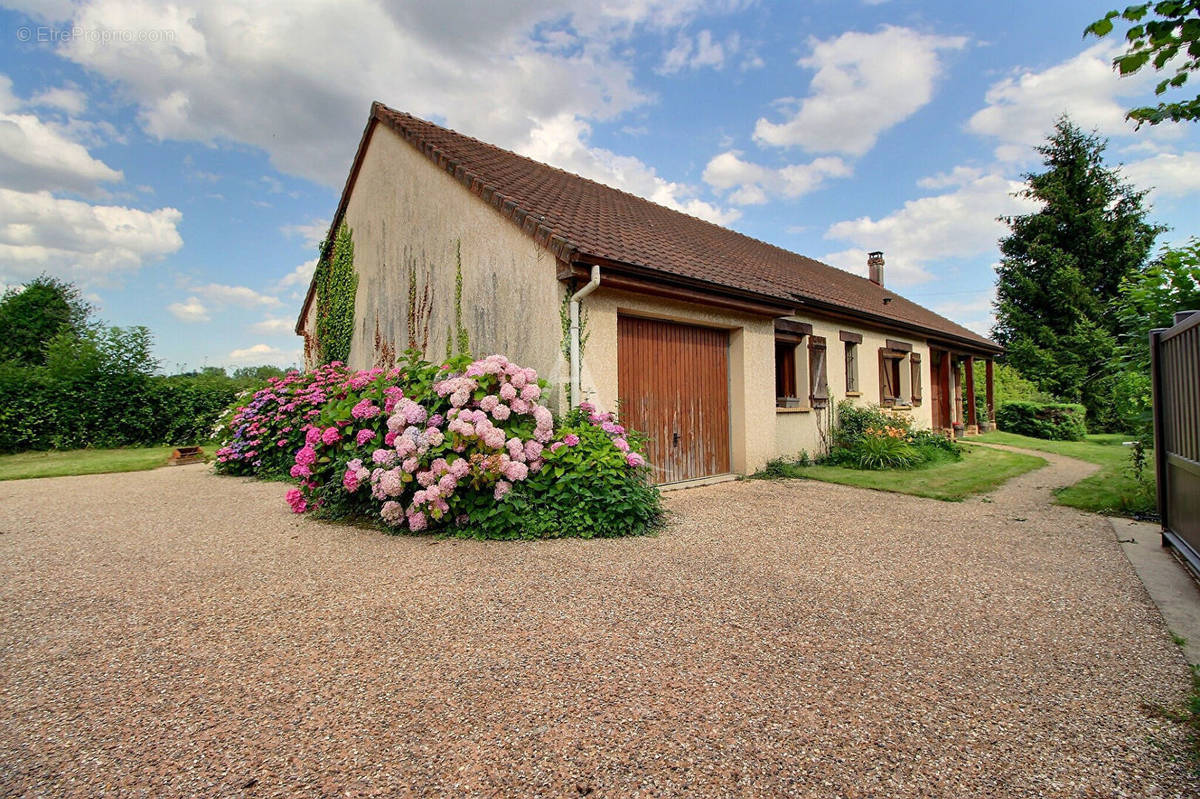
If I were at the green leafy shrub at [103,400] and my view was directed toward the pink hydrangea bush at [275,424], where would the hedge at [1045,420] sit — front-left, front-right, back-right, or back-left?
front-left

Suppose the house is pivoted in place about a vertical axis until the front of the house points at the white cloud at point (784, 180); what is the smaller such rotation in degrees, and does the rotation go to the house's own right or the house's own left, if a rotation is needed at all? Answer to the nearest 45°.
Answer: approximately 90° to the house's own left

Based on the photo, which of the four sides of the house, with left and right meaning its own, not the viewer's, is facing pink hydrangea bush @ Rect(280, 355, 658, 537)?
right

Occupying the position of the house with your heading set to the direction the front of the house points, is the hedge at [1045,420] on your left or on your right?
on your left

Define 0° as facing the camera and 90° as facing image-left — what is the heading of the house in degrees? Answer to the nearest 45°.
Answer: approximately 315°

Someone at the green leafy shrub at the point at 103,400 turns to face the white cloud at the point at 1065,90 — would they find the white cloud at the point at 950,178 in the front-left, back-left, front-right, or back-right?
front-left

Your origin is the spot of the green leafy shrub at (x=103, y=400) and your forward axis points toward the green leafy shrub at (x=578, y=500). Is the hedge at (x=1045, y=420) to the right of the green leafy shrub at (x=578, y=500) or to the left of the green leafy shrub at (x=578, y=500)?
left

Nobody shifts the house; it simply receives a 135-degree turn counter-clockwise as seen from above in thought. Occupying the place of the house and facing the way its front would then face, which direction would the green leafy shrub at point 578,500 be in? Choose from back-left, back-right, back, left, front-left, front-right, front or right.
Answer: back

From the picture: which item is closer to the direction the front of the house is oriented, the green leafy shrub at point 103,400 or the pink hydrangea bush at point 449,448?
the pink hydrangea bush
